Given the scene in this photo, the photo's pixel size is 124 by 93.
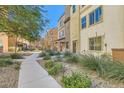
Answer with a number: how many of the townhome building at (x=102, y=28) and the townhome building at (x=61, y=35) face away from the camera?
0

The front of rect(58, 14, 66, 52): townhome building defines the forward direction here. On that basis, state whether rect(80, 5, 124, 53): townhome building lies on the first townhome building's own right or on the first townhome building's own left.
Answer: on the first townhome building's own left

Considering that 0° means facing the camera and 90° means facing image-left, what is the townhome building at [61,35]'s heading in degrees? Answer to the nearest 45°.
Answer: approximately 45°

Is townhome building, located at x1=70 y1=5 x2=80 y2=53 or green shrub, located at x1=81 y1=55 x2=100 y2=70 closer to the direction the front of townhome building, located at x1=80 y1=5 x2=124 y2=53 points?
the green shrub

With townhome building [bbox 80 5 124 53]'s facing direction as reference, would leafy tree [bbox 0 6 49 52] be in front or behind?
in front

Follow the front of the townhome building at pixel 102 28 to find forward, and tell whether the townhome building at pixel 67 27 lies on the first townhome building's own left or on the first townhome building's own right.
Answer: on the first townhome building's own right

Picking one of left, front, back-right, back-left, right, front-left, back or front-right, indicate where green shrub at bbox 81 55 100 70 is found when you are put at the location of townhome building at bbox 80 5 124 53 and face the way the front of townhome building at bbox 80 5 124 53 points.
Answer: front-left

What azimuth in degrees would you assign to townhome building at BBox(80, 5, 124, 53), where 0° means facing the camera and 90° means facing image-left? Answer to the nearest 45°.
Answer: approximately 45°

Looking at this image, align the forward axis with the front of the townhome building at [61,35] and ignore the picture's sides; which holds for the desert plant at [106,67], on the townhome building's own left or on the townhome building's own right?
on the townhome building's own left
